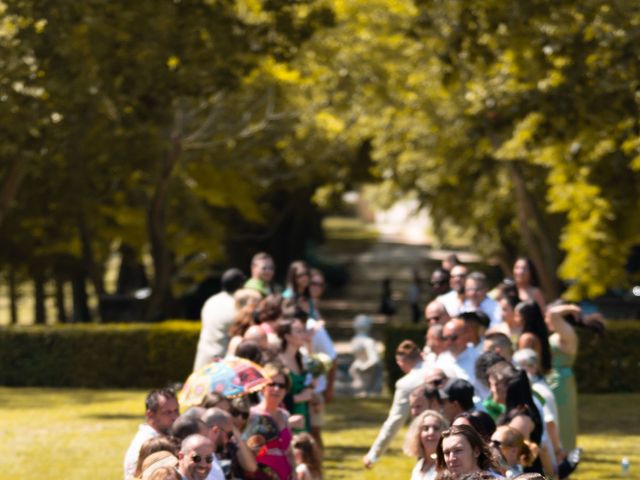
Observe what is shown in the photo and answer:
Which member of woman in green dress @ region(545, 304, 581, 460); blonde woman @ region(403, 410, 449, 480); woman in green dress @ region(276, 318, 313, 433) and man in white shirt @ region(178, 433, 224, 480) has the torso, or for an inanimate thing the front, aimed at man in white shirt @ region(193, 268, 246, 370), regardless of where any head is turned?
woman in green dress @ region(545, 304, 581, 460)

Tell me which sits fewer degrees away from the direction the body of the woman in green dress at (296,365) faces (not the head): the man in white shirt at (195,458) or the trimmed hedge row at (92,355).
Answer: the man in white shirt

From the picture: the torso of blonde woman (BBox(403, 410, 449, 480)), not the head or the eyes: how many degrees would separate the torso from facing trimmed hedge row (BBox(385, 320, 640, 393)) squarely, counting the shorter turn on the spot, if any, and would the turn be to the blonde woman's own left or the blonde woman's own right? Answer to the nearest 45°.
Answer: approximately 180°

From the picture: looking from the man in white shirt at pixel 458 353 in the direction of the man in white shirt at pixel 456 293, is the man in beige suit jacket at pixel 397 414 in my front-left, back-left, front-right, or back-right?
back-left

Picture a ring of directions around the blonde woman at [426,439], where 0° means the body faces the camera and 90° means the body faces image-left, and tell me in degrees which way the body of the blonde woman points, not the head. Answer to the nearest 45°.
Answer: approximately 0°

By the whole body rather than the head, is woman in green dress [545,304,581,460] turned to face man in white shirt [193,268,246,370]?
yes
